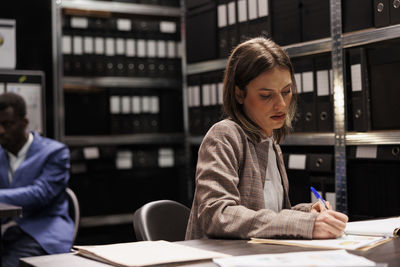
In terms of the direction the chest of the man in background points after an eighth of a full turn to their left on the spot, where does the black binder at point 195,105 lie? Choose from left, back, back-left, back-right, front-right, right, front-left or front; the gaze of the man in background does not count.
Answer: back-left

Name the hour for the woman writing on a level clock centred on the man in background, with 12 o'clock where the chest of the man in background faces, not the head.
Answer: The woman writing is roughly at 10 o'clock from the man in background.

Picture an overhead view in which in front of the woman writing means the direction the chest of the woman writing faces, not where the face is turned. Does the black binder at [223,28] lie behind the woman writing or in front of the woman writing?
behind

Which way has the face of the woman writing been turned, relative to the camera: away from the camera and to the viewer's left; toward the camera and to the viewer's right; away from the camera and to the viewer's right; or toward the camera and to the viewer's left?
toward the camera and to the viewer's right

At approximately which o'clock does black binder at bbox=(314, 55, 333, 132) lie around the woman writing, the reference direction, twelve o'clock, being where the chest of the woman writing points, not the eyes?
The black binder is roughly at 8 o'clock from the woman writing.

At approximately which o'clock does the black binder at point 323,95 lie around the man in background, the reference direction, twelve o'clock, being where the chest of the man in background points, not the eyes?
The black binder is roughly at 8 o'clock from the man in background.

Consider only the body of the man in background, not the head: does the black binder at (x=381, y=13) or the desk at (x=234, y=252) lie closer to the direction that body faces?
the desk

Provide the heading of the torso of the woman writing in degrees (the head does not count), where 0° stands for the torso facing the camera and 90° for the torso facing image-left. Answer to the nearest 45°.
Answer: approximately 315°

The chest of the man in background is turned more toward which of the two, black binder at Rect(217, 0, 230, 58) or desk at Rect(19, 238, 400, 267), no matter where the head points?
the desk

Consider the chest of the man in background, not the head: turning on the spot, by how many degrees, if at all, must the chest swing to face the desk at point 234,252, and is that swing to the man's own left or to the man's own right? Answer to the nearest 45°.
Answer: approximately 45° to the man's own left
